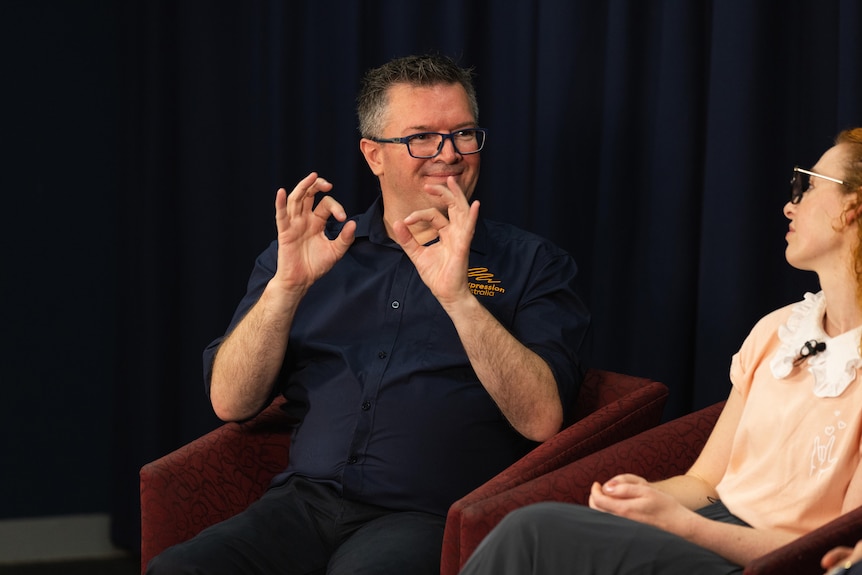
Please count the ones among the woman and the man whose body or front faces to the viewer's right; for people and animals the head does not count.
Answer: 0

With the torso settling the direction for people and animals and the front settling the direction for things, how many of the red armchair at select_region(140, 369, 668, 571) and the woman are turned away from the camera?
0

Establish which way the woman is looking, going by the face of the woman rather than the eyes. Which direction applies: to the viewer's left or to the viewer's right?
to the viewer's left

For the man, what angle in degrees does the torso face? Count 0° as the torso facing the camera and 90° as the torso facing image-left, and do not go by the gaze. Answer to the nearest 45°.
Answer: approximately 0°

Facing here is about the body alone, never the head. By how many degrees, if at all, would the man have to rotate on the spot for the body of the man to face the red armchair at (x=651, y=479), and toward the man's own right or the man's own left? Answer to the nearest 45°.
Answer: approximately 45° to the man's own left

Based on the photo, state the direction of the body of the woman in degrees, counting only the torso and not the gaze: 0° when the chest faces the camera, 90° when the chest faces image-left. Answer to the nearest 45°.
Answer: approximately 45°

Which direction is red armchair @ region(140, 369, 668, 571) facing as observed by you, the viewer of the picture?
facing the viewer and to the left of the viewer

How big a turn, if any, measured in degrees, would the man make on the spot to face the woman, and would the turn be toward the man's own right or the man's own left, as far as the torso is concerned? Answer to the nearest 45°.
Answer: approximately 45° to the man's own left

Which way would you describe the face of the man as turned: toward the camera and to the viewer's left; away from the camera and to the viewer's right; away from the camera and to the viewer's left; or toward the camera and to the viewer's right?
toward the camera and to the viewer's right
